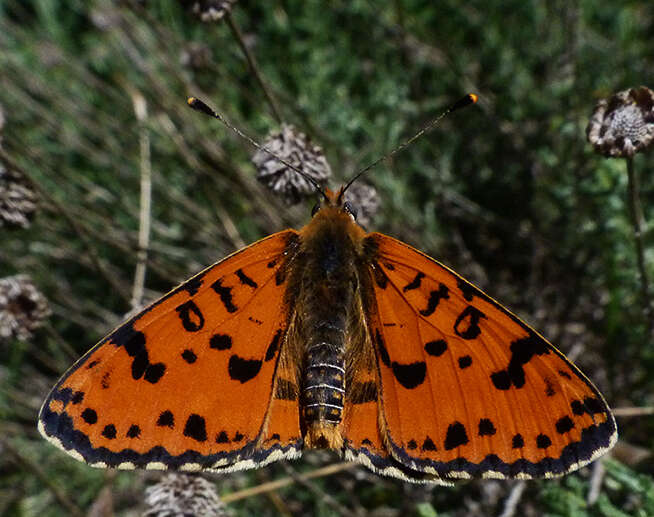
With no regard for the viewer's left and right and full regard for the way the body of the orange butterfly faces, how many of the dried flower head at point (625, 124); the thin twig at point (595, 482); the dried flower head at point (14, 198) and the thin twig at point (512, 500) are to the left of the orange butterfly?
1

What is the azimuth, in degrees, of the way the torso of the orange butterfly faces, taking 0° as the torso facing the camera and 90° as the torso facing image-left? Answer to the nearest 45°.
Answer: approximately 180°

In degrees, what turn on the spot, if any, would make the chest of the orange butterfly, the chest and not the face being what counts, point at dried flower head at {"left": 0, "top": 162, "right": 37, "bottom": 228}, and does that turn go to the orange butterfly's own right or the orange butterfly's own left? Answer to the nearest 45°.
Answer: approximately 90° to the orange butterfly's own left

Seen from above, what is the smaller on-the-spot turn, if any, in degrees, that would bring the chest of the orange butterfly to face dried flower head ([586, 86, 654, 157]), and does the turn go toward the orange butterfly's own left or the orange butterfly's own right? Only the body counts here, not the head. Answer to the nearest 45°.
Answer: approximately 90° to the orange butterfly's own right
